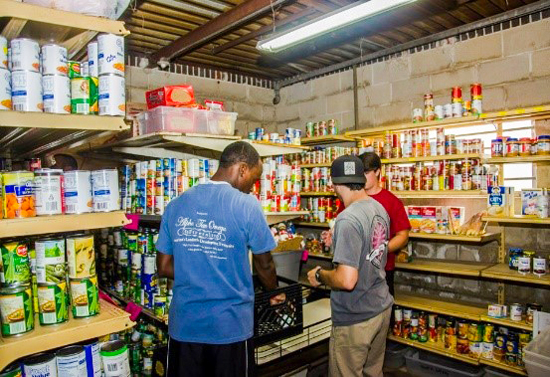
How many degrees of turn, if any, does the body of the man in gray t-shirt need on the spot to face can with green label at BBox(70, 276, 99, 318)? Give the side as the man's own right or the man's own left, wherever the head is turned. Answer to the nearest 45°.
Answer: approximately 90° to the man's own left

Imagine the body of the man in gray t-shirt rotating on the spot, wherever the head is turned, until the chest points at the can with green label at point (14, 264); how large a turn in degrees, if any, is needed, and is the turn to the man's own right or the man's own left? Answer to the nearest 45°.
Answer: approximately 90° to the man's own left

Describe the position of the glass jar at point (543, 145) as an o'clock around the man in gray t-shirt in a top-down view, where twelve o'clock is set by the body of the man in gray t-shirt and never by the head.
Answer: The glass jar is roughly at 3 o'clock from the man in gray t-shirt.

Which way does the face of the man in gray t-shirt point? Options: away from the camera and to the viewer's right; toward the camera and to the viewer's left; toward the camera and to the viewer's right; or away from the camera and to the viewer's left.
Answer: away from the camera and to the viewer's left

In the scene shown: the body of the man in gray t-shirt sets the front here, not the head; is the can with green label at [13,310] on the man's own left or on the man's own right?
on the man's own left

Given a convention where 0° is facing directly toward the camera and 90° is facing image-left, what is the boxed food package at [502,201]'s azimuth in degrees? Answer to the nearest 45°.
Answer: approximately 45°

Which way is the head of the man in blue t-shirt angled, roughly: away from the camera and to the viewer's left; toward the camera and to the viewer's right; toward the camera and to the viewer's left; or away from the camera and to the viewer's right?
away from the camera and to the viewer's right

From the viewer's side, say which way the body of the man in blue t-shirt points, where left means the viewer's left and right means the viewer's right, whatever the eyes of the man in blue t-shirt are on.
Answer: facing away from the viewer and to the right of the viewer

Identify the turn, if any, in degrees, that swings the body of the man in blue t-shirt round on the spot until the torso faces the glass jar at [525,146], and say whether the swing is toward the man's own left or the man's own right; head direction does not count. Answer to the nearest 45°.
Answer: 0° — they already face it

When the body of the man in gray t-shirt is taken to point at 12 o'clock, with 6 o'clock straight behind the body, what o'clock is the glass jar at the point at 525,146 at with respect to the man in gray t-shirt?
The glass jar is roughly at 3 o'clock from the man in gray t-shirt.

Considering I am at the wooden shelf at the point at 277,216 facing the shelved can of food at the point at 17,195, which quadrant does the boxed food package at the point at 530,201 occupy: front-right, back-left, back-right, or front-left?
back-left

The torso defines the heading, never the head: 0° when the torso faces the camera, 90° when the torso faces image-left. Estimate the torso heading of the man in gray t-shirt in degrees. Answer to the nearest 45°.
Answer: approximately 135°
